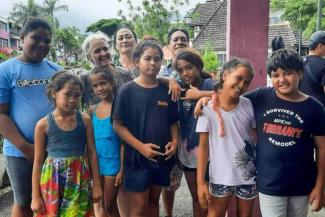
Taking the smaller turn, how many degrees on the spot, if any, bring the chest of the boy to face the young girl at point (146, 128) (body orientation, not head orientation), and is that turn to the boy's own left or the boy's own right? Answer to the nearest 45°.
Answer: approximately 90° to the boy's own right

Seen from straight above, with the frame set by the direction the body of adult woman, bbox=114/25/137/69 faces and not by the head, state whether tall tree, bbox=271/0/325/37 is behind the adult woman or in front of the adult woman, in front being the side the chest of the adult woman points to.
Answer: behind

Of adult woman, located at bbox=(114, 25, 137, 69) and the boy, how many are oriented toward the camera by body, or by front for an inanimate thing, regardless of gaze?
2

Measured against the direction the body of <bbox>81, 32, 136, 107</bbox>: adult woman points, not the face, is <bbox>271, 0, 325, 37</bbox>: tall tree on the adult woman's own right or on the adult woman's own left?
on the adult woman's own left

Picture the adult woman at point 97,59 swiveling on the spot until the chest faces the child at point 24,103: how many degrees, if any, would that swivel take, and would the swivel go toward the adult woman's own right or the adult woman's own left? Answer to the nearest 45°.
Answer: approximately 90° to the adult woman's own right

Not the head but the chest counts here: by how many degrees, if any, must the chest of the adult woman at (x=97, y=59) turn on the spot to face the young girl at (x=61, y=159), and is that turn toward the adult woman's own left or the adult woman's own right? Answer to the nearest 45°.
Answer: approximately 45° to the adult woman's own right

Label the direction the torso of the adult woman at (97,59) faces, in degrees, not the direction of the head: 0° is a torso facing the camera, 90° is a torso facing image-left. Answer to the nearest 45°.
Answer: approximately 315°

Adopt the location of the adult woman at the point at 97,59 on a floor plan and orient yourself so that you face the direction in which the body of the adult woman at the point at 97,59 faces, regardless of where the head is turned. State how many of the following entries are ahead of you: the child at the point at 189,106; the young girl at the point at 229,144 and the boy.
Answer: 3

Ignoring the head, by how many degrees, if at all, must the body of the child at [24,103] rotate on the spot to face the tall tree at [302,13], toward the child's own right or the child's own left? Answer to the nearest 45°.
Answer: approximately 90° to the child's own left

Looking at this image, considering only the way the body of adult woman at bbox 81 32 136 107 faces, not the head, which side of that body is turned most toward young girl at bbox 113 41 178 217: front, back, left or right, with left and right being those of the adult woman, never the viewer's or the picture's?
front

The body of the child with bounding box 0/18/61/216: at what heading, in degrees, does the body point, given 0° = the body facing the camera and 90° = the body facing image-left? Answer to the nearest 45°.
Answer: approximately 315°
